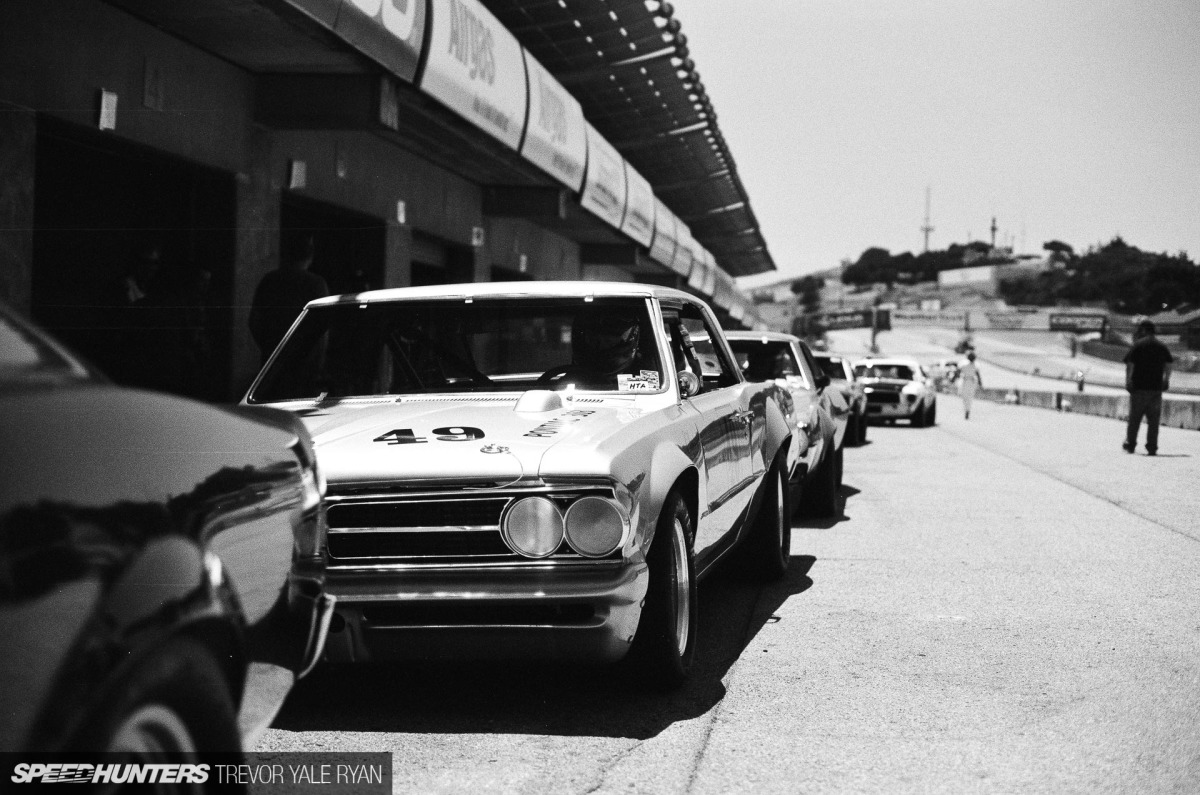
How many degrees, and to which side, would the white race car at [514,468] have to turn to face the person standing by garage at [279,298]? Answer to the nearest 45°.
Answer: approximately 90° to its right

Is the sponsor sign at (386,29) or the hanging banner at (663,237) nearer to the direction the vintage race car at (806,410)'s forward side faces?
the sponsor sign

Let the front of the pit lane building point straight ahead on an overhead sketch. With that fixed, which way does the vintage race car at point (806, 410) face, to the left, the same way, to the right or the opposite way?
to the right

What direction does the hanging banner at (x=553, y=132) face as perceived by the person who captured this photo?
facing the viewer and to the right of the viewer

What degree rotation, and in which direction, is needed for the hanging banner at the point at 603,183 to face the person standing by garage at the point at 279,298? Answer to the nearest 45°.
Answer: approximately 45° to its right

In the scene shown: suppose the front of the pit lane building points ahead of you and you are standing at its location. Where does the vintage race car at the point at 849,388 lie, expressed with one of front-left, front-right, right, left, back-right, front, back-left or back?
left

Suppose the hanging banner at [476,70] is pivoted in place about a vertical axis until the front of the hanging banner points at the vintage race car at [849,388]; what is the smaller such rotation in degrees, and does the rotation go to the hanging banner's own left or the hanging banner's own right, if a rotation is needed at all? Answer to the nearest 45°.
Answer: approximately 90° to the hanging banner's own left

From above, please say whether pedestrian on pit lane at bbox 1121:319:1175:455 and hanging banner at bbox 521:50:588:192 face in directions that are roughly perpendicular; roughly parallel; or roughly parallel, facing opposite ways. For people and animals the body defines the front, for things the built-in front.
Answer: roughly perpendicular

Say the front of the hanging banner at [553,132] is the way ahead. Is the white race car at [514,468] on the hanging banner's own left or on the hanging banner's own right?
on the hanging banner's own right

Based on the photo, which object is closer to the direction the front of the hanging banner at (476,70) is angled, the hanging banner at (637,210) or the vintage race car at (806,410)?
the vintage race car

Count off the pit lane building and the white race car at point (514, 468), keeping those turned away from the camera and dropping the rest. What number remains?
0

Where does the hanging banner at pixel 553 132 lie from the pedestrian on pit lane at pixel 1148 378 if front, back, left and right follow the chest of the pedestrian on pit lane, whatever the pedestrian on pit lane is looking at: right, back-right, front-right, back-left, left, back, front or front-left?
back-left

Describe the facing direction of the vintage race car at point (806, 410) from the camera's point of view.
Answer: facing the viewer and to the left of the viewer

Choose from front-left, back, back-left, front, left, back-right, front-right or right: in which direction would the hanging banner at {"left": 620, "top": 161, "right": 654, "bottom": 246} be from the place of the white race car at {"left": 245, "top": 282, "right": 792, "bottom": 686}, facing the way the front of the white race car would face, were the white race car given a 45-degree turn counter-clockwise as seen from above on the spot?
back

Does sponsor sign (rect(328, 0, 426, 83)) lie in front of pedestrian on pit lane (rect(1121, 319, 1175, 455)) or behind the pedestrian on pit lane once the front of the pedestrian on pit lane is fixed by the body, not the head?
behind

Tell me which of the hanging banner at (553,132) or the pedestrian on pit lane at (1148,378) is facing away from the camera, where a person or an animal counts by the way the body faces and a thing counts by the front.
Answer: the pedestrian on pit lane

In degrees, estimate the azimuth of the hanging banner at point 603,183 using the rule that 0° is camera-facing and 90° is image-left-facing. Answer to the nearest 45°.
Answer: approximately 315°
